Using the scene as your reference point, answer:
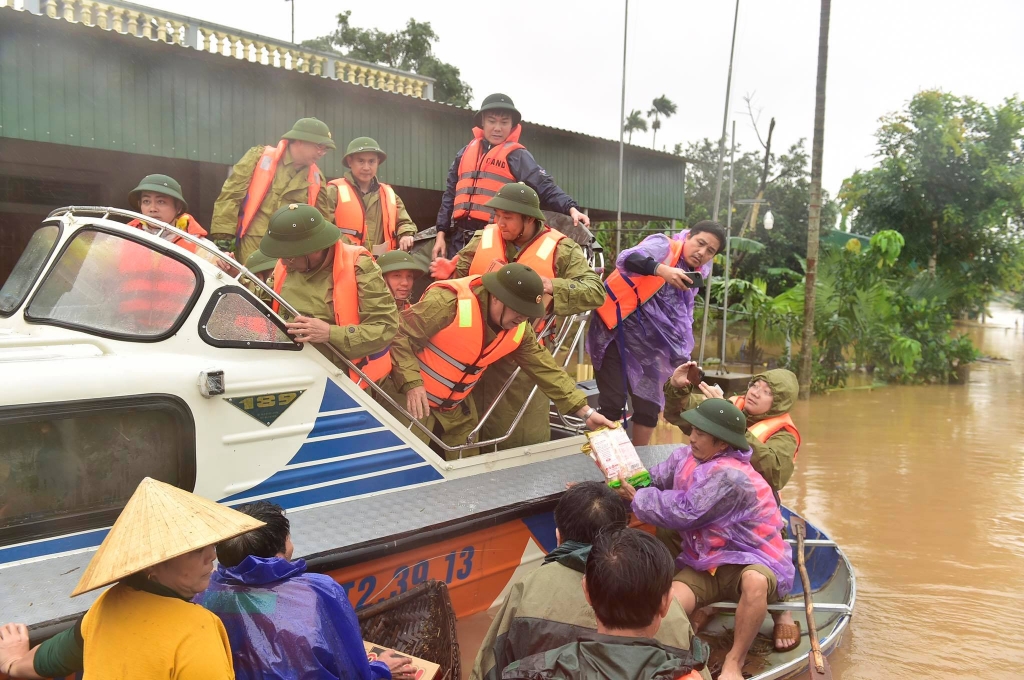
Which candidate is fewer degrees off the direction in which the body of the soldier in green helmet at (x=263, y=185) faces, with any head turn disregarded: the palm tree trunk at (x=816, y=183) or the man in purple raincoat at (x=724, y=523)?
the man in purple raincoat

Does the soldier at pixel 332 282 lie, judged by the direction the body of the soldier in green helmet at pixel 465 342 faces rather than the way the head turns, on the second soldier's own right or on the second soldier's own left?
on the second soldier's own right

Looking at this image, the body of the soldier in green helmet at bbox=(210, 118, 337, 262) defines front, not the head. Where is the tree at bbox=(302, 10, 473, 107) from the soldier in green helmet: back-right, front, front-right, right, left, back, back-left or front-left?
back-left

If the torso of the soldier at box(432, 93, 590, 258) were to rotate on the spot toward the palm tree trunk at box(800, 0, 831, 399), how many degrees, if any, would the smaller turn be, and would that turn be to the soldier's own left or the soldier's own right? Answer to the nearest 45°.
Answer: approximately 135° to the soldier's own left

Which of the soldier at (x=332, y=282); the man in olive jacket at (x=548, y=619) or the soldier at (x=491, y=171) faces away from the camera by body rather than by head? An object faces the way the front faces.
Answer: the man in olive jacket

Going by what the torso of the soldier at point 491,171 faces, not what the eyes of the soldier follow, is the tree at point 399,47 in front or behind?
behind

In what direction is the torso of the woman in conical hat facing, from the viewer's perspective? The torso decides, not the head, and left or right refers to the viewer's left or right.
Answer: facing away from the viewer and to the right of the viewer

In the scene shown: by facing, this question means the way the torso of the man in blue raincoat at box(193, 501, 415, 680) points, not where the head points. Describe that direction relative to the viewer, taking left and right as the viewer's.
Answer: facing away from the viewer and to the right of the viewer

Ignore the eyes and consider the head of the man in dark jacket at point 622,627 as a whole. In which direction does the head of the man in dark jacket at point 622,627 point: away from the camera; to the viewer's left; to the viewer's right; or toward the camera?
away from the camera

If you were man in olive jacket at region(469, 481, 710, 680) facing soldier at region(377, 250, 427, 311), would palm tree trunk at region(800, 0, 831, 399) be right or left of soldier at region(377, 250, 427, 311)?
right

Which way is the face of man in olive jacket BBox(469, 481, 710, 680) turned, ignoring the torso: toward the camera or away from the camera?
away from the camera

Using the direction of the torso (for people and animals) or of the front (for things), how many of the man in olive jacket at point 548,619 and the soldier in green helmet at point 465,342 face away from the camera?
1

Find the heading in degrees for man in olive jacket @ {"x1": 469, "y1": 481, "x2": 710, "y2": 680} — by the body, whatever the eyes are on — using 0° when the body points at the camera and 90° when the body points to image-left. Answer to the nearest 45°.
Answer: approximately 180°

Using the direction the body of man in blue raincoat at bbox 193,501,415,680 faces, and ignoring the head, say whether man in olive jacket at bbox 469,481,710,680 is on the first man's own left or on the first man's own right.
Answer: on the first man's own right
